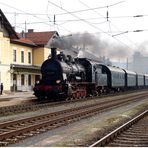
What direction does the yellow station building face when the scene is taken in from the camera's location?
facing the viewer and to the right of the viewer

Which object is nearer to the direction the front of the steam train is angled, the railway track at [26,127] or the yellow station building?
the railway track

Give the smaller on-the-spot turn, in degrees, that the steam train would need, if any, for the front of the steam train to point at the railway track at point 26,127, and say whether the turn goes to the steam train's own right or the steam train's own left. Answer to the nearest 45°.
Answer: approximately 45° to the steam train's own left

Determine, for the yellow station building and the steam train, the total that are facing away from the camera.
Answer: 0

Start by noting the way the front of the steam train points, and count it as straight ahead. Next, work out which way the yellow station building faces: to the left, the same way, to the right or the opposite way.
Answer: to the left

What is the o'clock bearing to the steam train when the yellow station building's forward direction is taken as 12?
The steam train is roughly at 1 o'clock from the yellow station building.

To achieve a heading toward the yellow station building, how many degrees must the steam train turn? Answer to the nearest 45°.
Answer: approximately 90° to its right

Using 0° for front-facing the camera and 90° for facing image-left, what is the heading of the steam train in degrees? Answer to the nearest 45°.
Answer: approximately 45°
